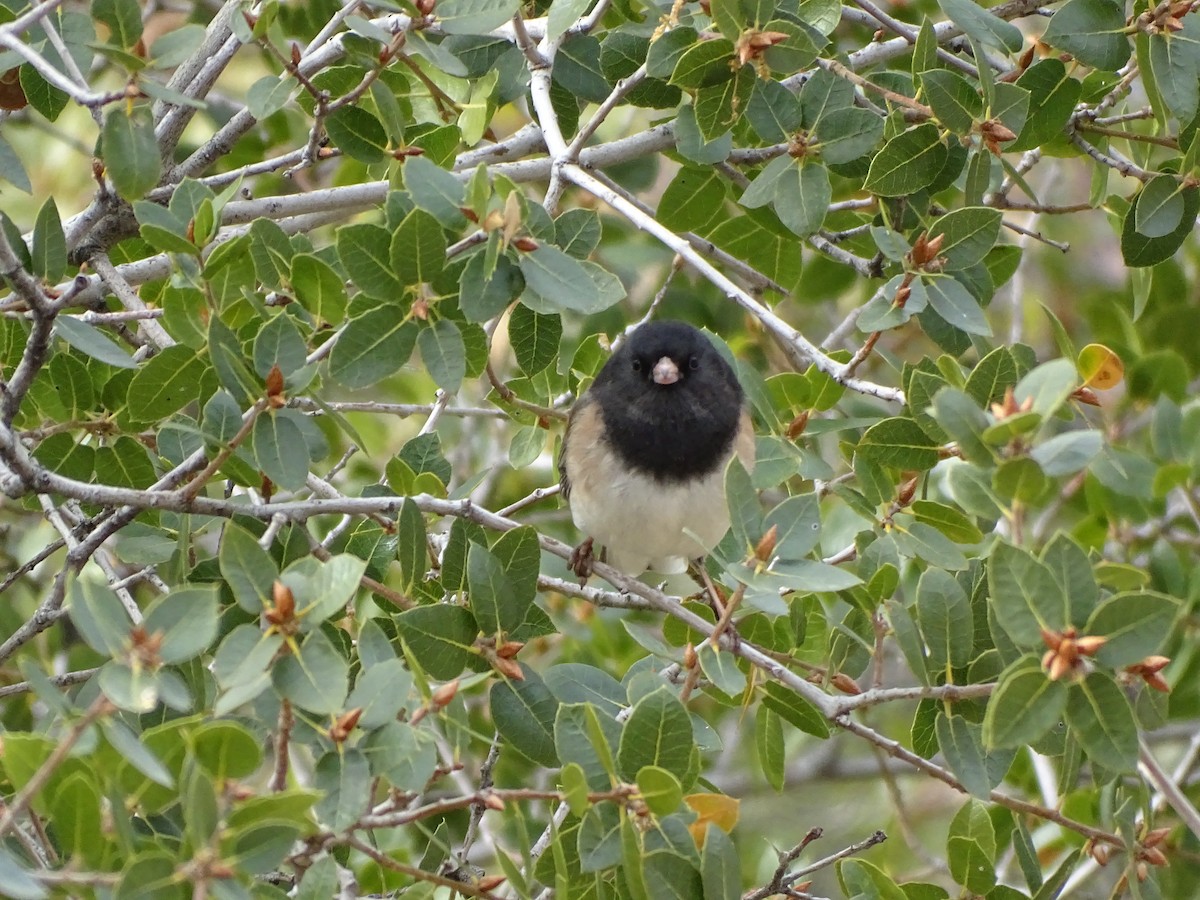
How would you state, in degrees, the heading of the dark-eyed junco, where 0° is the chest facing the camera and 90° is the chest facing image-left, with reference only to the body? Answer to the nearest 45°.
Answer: approximately 0°
